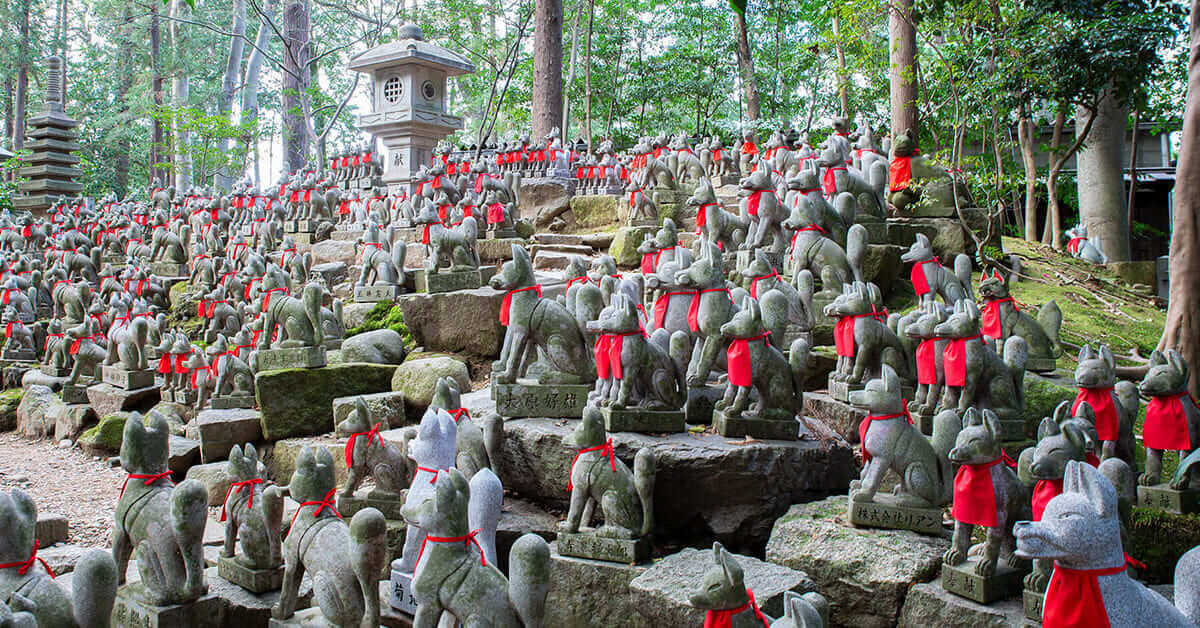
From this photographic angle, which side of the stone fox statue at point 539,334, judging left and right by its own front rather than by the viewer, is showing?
left

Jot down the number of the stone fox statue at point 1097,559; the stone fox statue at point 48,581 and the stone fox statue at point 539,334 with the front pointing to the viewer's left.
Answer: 3

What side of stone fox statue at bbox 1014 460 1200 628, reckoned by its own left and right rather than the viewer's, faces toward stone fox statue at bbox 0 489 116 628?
front

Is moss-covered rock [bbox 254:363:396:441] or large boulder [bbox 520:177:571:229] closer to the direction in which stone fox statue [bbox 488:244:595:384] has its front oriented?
the moss-covered rock

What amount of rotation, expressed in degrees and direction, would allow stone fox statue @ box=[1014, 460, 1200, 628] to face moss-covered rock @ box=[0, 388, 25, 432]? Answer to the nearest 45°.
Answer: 0° — it already faces it

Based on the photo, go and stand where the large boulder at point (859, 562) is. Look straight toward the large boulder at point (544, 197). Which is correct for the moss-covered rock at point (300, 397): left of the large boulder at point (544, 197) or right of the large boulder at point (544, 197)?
left

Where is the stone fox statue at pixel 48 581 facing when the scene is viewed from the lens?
facing to the left of the viewer

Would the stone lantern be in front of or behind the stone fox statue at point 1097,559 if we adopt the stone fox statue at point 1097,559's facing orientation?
in front

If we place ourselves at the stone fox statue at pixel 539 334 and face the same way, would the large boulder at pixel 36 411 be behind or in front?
in front

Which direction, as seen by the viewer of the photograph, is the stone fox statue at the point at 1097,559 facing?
facing to the left of the viewer

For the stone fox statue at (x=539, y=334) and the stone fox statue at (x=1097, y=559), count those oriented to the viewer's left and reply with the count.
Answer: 2

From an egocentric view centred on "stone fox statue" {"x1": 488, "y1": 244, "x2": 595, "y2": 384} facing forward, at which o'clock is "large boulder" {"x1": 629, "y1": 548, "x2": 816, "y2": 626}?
The large boulder is roughly at 8 o'clock from the stone fox statue.
